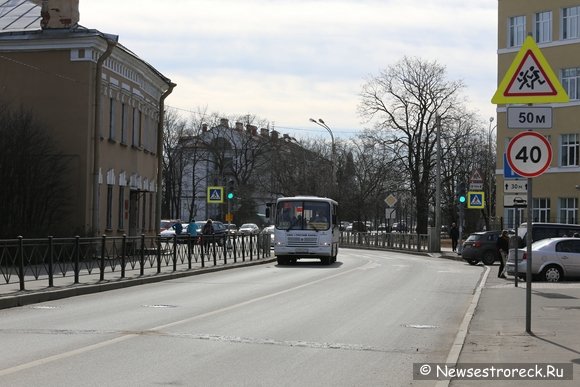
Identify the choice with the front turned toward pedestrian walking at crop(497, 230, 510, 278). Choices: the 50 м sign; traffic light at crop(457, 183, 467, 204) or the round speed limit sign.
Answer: the traffic light

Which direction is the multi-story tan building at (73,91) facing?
to the viewer's right

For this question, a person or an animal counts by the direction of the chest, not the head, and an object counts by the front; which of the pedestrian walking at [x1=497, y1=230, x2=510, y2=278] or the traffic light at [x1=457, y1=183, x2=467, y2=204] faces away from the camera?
the pedestrian walking

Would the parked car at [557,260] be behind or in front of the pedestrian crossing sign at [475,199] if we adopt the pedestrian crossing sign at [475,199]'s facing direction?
in front

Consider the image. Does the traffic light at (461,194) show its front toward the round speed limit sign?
yes

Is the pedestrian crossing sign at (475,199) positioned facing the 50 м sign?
yes

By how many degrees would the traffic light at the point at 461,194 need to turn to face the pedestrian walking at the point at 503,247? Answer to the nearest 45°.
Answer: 0° — it already faces them

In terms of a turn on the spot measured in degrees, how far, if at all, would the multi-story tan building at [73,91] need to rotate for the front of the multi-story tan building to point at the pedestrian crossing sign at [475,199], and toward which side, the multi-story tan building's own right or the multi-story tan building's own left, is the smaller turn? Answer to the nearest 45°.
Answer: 0° — it already faces it

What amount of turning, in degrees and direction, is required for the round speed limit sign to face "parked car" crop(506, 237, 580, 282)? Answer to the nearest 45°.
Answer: approximately 180°

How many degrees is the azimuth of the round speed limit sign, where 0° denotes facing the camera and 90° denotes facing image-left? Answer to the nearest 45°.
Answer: approximately 0°
